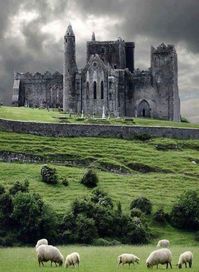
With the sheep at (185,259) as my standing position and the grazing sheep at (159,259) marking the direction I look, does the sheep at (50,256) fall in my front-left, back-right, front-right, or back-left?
front-right

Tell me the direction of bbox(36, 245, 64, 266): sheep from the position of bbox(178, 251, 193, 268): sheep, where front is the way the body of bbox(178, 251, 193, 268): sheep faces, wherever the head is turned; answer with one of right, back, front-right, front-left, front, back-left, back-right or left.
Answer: front-right

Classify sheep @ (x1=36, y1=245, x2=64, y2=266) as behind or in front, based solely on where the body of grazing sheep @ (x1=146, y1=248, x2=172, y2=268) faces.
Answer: in front

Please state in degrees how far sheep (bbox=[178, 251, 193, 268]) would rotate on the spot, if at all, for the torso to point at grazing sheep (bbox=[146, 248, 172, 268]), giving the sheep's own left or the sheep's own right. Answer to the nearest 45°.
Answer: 0° — it already faces it

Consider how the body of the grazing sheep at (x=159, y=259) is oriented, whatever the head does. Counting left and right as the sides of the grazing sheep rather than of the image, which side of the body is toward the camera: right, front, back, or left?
left

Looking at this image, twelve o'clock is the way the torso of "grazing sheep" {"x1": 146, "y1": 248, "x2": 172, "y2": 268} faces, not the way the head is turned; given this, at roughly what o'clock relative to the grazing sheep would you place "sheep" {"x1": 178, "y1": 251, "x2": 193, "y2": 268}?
The sheep is roughly at 5 o'clock from the grazing sheep.
